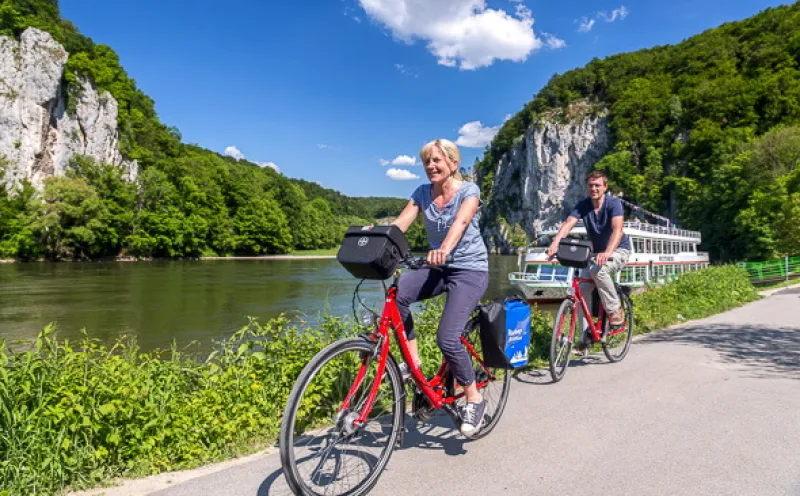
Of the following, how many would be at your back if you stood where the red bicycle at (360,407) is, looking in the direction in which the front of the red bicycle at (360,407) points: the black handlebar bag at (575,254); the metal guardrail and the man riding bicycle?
3

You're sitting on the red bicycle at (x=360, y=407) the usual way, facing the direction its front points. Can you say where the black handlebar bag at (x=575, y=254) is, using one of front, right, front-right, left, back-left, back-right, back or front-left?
back

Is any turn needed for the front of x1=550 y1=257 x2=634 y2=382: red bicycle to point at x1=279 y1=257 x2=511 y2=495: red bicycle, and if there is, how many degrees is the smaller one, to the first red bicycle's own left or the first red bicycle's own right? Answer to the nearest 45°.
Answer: approximately 45° to the first red bicycle's own left

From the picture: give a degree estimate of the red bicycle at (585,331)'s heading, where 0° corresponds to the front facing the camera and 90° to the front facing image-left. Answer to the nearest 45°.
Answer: approximately 45°

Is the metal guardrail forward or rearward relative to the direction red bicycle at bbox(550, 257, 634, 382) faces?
rearward

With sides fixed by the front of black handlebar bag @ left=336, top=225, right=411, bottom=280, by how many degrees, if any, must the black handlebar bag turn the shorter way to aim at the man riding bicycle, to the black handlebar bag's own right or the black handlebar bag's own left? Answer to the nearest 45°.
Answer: approximately 180°

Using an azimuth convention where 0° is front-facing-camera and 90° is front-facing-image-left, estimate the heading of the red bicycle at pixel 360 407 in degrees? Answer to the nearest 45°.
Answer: approximately 45°

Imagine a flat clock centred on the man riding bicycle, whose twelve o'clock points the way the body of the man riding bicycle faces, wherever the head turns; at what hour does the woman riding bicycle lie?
The woman riding bicycle is roughly at 11 o'clock from the man riding bicycle.

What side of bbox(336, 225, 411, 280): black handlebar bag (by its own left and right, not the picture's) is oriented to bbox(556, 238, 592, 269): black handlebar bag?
back

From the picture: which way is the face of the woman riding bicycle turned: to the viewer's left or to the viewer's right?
to the viewer's left

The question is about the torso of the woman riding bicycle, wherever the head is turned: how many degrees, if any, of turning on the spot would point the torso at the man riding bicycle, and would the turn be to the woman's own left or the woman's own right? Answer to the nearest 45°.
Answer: approximately 180°

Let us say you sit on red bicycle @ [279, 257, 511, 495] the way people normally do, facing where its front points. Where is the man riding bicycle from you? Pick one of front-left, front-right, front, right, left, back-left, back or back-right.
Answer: back

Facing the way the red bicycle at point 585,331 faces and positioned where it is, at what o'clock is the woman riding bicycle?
The woman riding bicycle is roughly at 11 o'clock from the red bicycle.

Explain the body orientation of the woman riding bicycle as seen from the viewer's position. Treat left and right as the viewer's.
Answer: facing the viewer and to the left of the viewer
